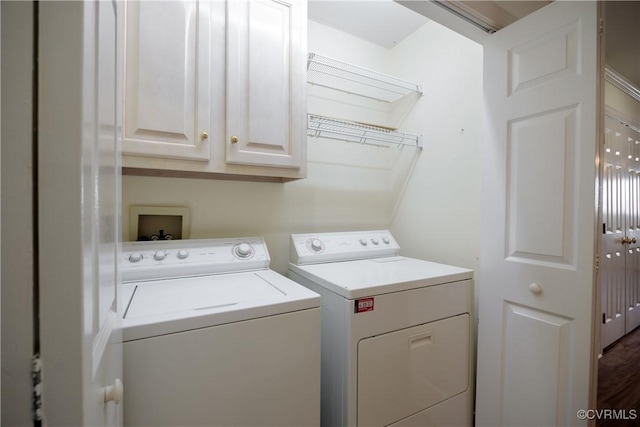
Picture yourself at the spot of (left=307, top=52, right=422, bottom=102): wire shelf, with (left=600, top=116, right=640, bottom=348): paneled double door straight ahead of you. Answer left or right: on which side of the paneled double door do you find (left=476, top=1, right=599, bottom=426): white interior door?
right

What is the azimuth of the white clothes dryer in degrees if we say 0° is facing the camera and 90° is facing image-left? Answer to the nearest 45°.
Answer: approximately 315°

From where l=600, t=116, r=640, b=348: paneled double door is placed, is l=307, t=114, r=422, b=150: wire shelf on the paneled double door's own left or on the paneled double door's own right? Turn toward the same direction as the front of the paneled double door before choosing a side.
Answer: on the paneled double door's own right

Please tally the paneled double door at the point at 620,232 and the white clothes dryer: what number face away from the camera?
0

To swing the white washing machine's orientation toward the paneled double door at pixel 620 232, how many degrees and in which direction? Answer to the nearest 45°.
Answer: approximately 90° to its left
